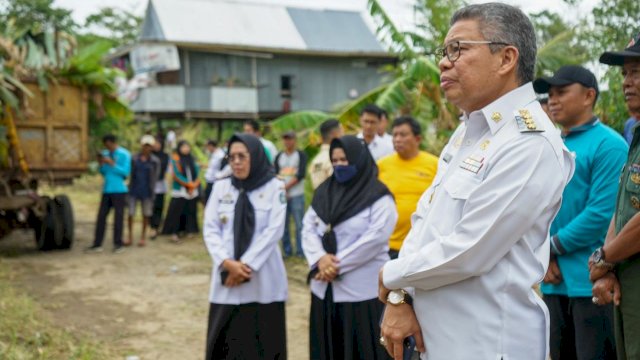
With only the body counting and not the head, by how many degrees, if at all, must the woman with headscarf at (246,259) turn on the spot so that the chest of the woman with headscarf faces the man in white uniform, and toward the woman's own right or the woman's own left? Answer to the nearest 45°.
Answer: approximately 45° to the woman's own left

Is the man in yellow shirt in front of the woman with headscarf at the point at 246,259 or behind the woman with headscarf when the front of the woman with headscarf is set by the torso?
behind

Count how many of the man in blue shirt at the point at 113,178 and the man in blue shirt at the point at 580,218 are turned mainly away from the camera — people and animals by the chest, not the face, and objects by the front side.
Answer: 0

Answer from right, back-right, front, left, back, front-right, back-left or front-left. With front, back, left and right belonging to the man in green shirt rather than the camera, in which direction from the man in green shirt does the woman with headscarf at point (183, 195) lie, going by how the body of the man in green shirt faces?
right

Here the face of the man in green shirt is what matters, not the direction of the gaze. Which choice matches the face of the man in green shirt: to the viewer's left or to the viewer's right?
to the viewer's left

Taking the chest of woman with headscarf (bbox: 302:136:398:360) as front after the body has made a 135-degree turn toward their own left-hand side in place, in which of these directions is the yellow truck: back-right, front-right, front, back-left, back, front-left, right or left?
back-left

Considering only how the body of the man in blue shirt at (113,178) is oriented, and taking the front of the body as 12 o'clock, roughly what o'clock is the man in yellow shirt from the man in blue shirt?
The man in yellow shirt is roughly at 10 o'clock from the man in blue shirt.

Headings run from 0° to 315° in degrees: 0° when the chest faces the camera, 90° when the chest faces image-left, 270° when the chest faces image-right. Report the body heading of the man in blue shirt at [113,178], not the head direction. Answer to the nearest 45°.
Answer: approximately 45°
